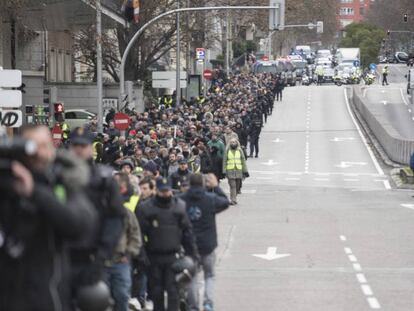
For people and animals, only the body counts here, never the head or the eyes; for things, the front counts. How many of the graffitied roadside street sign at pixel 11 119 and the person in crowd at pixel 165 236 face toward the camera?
2

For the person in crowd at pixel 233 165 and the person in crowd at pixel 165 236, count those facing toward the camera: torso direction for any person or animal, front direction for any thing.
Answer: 2

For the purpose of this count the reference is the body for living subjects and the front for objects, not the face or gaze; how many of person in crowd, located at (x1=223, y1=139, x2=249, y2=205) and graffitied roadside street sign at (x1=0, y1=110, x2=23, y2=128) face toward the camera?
2
